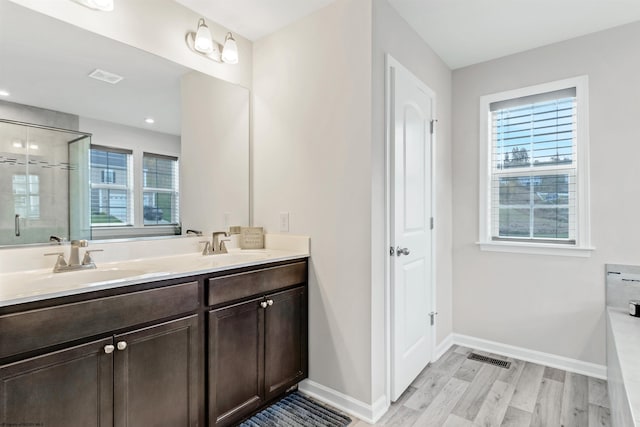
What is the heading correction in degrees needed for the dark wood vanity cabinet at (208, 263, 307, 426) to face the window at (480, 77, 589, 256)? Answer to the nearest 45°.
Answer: approximately 45° to its left

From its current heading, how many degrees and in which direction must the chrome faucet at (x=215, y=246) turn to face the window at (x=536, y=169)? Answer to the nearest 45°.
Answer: approximately 45° to its left

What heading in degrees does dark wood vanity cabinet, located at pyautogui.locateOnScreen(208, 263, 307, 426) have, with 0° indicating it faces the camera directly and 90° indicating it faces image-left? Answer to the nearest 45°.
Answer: approximately 315°

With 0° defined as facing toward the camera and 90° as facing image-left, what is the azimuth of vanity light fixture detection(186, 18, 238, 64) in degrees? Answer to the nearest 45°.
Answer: approximately 315°
